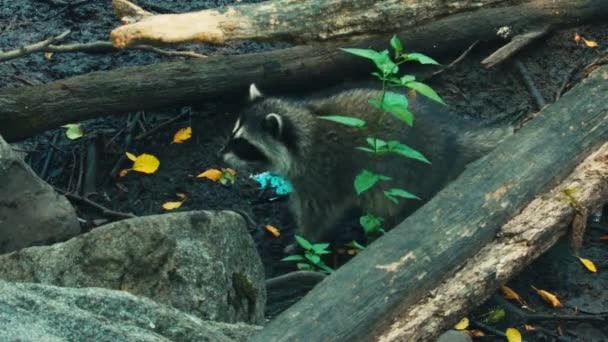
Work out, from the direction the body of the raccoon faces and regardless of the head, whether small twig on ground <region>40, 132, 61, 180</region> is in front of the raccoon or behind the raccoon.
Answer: in front

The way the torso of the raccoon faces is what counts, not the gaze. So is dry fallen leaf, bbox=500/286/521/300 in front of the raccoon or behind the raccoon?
behind

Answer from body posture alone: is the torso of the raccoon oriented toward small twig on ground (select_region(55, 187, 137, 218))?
yes

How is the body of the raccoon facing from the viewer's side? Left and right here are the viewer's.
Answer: facing to the left of the viewer

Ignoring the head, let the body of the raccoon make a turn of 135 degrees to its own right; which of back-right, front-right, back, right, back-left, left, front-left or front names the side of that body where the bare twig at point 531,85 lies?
front

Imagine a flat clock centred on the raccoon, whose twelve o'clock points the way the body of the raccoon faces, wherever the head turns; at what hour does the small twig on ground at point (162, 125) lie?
The small twig on ground is roughly at 1 o'clock from the raccoon.

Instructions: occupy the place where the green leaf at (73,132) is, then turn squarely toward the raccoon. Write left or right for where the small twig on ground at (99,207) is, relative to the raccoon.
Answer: right

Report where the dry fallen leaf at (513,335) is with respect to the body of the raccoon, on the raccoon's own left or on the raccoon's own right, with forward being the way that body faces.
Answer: on the raccoon's own left

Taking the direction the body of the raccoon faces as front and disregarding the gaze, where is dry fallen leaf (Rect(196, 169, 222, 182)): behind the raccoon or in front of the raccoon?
in front
